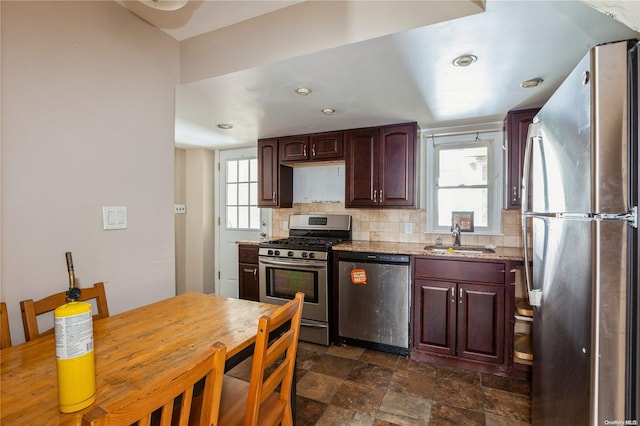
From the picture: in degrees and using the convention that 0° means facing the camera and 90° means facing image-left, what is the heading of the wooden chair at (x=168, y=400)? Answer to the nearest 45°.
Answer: approximately 135°

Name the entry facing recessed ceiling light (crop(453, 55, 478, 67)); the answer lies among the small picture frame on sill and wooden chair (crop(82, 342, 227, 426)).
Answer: the small picture frame on sill

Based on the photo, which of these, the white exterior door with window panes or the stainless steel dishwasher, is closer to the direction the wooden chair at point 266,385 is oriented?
the white exterior door with window panes

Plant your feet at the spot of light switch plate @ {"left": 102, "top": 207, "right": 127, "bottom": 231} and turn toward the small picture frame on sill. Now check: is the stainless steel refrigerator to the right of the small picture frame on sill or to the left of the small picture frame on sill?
right

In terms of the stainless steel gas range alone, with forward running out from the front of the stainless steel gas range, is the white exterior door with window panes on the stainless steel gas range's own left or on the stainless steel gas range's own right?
on the stainless steel gas range's own right

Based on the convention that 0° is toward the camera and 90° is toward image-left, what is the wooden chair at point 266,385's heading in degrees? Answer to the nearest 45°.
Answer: approximately 135°

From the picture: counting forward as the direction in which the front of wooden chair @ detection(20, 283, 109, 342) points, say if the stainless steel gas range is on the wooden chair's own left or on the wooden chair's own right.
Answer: on the wooden chair's own left

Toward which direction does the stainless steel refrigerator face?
to the viewer's left

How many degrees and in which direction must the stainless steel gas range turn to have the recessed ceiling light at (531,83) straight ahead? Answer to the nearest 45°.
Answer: approximately 90° to its left

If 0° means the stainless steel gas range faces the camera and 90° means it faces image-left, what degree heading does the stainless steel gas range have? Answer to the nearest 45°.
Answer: approximately 45°

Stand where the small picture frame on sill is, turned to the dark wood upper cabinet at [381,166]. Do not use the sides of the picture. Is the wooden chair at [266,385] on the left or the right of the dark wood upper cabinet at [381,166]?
left

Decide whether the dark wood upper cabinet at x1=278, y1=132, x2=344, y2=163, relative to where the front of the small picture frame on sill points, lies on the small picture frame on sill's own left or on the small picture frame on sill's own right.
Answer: on the small picture frame on sill's own right
